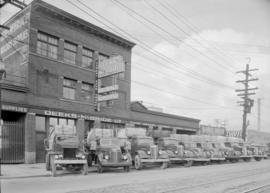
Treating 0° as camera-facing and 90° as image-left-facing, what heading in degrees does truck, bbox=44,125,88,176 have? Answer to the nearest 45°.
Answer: approximately 0°

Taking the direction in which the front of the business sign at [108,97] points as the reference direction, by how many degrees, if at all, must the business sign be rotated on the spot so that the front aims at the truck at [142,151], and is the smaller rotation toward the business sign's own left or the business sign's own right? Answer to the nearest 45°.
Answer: approximately 45° to the business sign's own left

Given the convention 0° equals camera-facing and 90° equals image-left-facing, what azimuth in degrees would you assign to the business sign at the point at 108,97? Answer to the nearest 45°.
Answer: approximately 45°

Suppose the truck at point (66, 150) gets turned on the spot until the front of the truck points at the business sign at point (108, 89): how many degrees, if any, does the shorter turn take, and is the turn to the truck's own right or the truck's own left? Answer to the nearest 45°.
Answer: approximately 180°
